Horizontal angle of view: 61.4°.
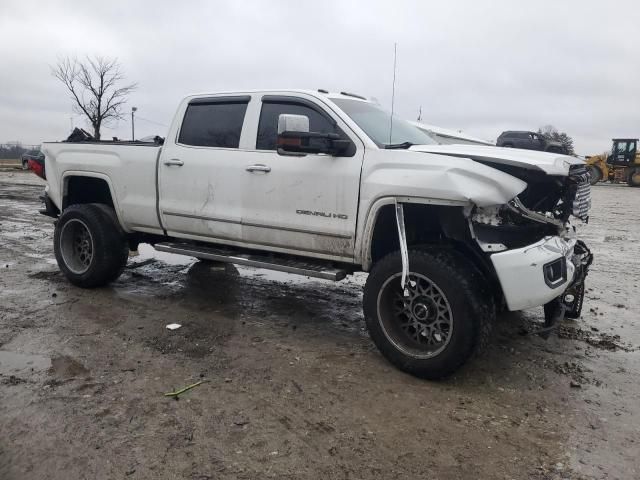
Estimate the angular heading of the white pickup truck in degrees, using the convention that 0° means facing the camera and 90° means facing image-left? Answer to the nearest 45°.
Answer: approximately 315°
